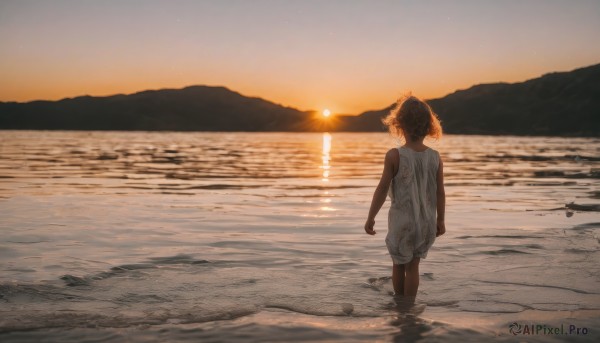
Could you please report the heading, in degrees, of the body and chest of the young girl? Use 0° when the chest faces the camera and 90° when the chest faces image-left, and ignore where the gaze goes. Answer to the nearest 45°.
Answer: approximately 180°
